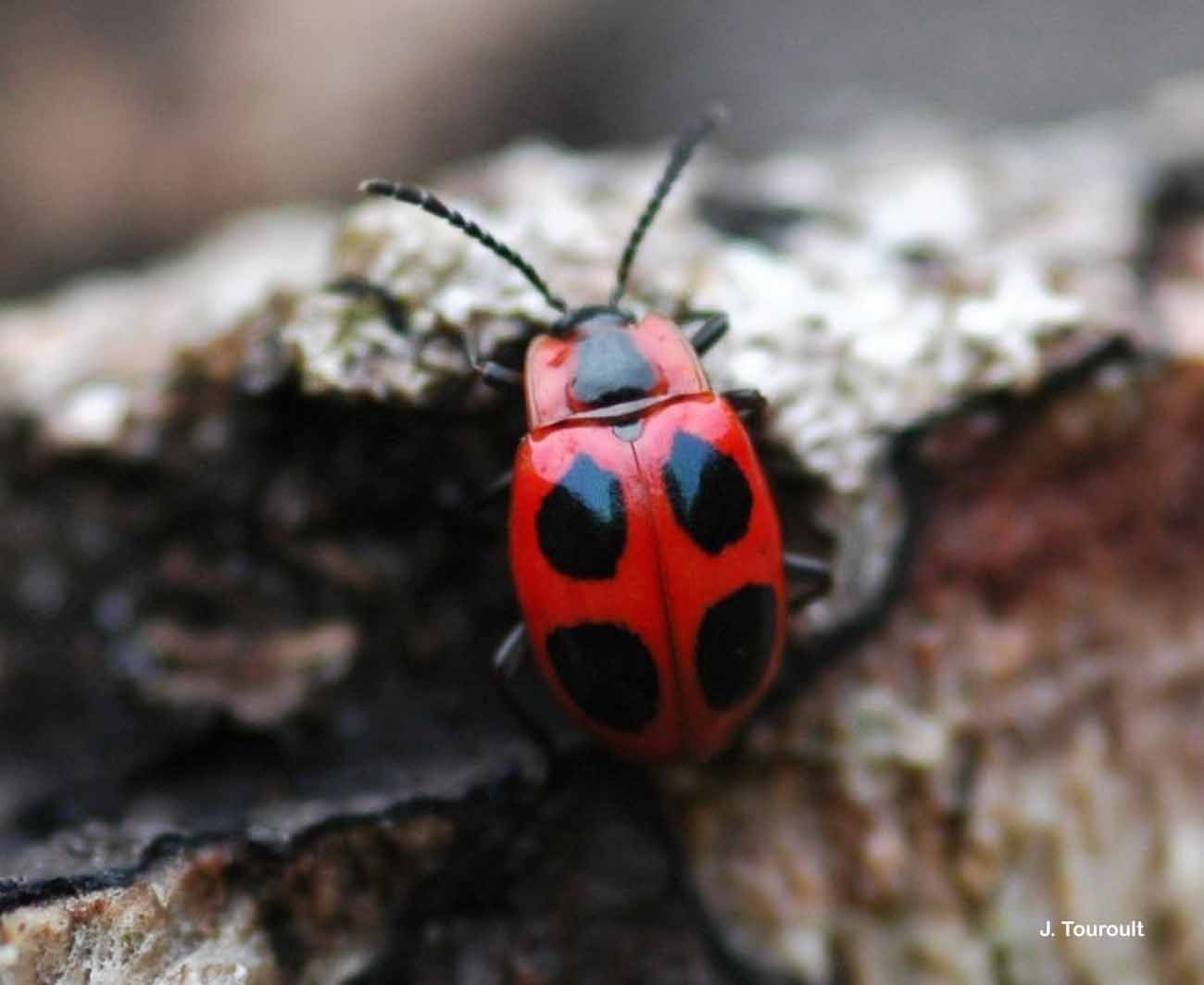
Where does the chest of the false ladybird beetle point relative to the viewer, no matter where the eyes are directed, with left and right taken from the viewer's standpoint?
facing away from the viewer
